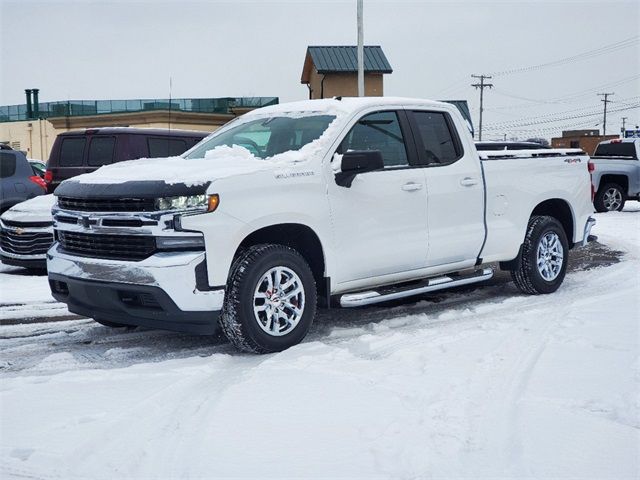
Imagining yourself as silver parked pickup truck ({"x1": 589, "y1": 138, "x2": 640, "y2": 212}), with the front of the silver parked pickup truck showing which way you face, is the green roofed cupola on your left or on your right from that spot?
on your left

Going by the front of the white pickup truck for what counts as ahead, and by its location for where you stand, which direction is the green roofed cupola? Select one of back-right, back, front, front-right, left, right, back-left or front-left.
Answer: back-right

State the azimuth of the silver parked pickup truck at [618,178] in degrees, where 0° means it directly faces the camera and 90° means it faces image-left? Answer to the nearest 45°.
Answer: approximately 225°

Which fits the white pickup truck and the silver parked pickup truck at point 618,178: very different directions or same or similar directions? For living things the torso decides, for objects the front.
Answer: very different directions

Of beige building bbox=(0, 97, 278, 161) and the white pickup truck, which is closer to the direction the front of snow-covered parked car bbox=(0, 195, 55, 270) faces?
the white pickup truck

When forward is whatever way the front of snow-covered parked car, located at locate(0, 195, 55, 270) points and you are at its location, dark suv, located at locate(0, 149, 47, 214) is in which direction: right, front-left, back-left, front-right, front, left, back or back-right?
back-right

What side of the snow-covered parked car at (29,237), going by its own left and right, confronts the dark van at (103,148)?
back

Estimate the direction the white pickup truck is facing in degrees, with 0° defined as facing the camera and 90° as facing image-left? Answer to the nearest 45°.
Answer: approximately 45°

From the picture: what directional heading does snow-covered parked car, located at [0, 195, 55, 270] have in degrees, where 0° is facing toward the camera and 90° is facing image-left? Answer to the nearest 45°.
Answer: approximately 45°
